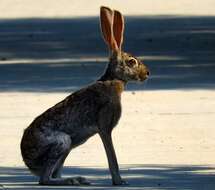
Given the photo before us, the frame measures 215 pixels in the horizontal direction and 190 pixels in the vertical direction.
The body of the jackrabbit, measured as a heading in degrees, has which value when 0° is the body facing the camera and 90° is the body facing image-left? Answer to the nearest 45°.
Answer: approximately 270°
